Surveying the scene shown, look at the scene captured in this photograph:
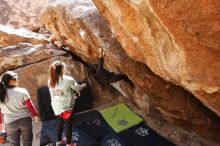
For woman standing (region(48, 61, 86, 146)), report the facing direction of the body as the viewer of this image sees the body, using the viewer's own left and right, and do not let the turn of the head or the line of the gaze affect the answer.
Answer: facing away from the viewer and to the right of the viewer

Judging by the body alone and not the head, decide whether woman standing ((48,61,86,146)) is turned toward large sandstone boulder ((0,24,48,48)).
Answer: no

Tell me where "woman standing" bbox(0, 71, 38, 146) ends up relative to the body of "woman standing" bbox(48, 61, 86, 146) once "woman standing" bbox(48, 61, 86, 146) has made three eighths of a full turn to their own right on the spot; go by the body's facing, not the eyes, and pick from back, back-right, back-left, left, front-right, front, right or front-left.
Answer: right

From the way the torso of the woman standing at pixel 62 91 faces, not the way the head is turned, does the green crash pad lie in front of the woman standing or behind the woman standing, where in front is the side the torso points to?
in front

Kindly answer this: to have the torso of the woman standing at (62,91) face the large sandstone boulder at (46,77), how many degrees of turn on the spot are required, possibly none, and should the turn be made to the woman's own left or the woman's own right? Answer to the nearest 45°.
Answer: approximately 45° to the woman's own left

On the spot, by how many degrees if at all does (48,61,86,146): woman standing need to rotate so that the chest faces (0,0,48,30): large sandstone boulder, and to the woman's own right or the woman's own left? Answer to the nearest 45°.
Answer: approximately 45° to the woman's own left

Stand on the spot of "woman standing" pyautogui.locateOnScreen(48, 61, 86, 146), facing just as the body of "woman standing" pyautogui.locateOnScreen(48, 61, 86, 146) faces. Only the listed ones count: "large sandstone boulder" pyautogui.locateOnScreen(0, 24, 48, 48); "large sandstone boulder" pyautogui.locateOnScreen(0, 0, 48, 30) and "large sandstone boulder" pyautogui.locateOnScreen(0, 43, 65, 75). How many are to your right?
0
